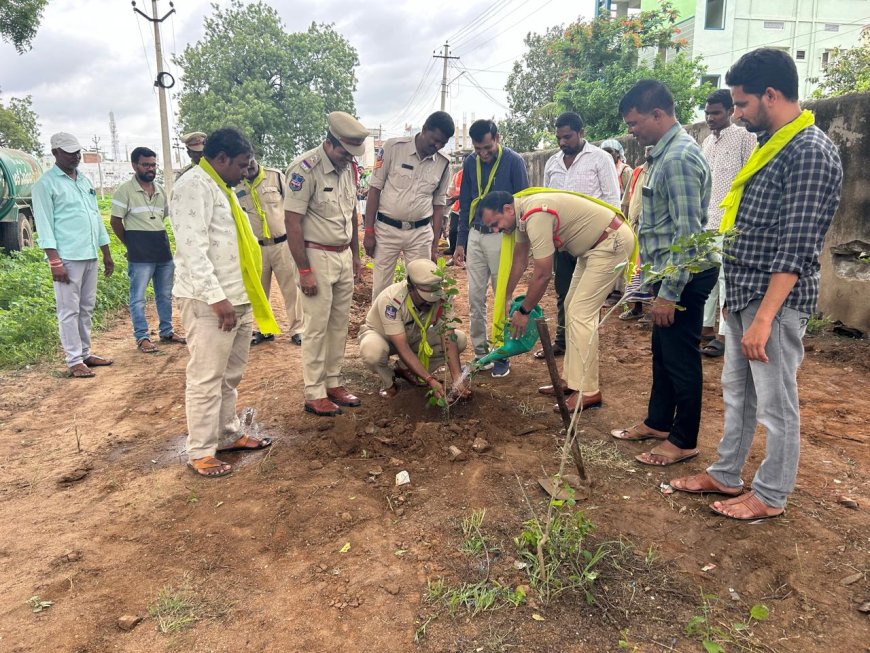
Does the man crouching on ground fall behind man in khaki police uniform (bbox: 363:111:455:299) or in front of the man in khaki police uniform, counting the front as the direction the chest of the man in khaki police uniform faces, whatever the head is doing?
in front

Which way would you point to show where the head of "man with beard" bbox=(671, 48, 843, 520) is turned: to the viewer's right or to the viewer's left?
to the viewer's left

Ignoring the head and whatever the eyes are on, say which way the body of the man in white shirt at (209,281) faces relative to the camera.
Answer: to the viewer's right

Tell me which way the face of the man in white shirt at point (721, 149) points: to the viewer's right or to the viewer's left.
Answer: to the viewer's left

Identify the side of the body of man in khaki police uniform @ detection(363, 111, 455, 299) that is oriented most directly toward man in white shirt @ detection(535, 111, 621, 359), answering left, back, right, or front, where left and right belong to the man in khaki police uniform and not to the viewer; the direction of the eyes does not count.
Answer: left

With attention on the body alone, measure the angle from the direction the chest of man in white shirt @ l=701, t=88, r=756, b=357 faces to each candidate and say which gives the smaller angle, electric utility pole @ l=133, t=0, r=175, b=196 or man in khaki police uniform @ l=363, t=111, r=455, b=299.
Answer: the man in khaki police uniform

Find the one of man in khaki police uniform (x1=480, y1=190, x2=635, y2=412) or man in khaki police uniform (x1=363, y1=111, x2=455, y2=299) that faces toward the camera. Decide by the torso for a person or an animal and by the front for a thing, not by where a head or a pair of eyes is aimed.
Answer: man in khaki police uniform (x1=363, y1=111, x2=455, y2=299)

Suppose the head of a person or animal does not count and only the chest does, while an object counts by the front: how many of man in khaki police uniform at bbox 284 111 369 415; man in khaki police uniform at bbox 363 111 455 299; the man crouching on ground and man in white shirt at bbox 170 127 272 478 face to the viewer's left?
0

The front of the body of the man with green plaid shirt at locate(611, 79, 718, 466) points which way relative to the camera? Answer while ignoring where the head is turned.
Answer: to the viewer's left

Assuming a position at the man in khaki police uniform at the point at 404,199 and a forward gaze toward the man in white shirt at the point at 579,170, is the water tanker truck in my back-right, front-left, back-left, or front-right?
back-left

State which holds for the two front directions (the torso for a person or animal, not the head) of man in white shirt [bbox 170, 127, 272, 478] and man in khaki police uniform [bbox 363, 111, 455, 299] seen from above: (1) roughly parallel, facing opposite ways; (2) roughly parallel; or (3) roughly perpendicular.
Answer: roughly perpendicular

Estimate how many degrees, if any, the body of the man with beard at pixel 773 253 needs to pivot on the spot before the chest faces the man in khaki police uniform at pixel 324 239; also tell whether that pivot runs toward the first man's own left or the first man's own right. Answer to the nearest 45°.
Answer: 0° — they already face them

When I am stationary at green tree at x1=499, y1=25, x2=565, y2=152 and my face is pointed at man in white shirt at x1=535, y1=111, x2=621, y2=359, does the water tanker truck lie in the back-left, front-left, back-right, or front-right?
front-right

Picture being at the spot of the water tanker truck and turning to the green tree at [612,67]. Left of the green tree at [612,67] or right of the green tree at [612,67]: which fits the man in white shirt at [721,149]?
right

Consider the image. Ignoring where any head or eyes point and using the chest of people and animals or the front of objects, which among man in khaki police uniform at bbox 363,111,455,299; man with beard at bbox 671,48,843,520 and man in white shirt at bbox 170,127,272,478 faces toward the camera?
the man in khaki police uniform

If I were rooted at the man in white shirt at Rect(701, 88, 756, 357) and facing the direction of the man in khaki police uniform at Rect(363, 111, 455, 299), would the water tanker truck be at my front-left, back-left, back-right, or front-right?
front-right

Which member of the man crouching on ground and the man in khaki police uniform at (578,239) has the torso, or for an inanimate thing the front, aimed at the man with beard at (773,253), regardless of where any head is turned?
the man crouching on ground

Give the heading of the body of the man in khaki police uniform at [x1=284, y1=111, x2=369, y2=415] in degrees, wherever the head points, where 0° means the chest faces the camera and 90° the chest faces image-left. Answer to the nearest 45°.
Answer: approximately 315°

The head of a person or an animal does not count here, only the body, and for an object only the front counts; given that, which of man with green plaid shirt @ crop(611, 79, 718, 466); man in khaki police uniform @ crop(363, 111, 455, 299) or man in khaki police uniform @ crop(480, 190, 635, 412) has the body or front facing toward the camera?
man in khaki police uniform @ crop(363, 111, 455, 299)

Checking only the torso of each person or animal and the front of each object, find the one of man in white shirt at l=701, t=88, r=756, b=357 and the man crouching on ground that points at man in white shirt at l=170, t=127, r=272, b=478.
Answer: man in white shirt at l=701, t=88, r=756, b=357

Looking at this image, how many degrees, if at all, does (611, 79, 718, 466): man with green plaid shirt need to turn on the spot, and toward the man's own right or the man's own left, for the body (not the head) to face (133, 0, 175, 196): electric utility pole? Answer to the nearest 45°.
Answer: approximately 45° to the man's own right
